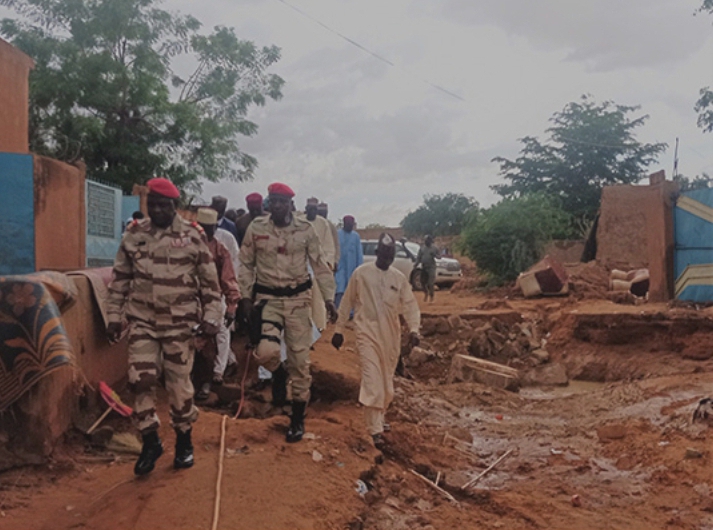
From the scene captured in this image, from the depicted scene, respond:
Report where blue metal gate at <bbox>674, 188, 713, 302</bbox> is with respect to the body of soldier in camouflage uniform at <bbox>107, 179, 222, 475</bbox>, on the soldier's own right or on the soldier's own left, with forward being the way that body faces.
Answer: on the soldier's own left

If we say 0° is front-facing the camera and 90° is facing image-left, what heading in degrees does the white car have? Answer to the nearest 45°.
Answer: approximately 315°

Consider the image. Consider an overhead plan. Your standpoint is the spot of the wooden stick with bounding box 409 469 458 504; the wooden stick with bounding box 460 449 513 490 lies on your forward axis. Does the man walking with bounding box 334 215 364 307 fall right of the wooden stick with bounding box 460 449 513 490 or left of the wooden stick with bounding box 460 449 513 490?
left

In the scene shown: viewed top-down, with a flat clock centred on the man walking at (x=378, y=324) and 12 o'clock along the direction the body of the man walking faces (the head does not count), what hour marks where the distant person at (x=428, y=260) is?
The distant person is roughly at 6 o'clock from the man walking.

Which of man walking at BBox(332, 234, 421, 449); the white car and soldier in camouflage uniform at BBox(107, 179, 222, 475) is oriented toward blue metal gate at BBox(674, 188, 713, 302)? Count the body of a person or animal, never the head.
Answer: the white car

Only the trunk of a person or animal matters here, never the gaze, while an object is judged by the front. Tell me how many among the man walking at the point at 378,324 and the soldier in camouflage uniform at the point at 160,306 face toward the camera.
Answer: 2

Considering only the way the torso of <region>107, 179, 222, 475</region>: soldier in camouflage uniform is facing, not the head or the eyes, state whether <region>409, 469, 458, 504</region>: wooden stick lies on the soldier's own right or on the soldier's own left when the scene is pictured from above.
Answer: on the soldier's own left

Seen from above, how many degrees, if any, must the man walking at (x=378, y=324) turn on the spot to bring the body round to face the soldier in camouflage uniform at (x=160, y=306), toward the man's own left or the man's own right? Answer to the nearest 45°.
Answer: approximately 45° to the man's own right

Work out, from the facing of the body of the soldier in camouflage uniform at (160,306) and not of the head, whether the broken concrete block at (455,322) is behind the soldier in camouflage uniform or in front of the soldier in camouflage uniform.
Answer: behind

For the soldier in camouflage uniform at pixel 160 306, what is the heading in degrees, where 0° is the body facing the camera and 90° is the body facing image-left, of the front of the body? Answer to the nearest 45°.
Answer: approximately 0°

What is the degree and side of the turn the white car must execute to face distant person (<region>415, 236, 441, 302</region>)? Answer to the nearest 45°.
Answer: approximately 45° to its right

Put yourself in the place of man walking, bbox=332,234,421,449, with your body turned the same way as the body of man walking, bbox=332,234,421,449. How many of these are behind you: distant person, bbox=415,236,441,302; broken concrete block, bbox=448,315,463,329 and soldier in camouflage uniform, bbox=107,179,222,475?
2
